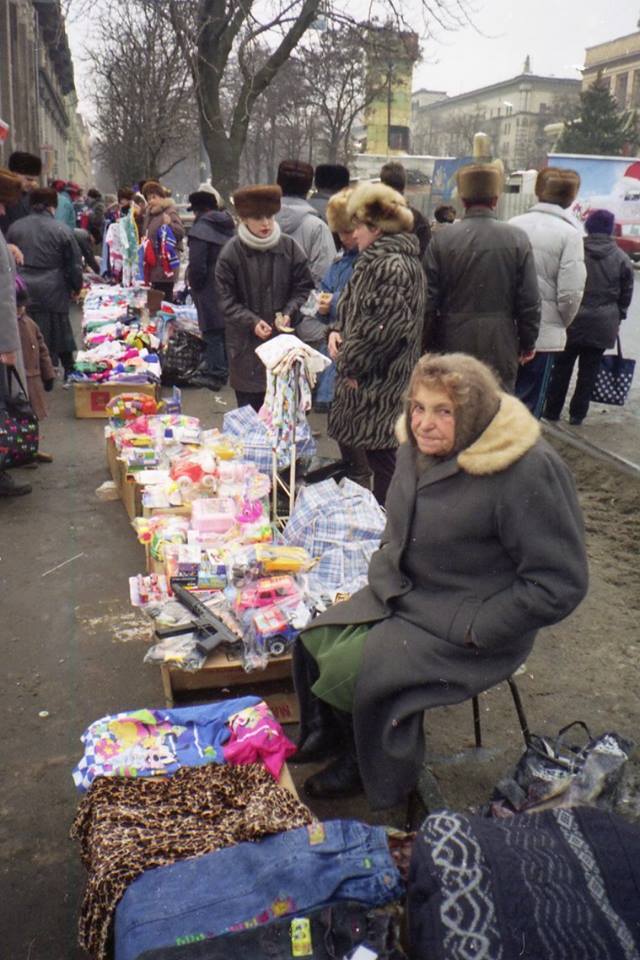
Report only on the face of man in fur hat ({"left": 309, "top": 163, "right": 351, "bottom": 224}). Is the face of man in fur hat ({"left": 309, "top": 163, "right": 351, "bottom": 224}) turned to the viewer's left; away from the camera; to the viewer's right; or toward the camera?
away from the camera

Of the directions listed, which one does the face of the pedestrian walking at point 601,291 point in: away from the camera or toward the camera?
away from the camera

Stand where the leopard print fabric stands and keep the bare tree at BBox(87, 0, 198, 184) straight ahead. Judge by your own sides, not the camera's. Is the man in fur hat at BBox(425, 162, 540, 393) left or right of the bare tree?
right

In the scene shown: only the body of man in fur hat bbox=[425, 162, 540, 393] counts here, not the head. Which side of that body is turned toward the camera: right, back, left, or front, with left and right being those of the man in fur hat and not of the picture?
back

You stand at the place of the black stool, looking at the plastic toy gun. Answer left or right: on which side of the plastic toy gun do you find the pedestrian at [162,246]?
right

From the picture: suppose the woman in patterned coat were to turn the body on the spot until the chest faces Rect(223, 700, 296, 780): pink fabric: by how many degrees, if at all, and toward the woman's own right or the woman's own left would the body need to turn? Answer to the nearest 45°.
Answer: approximately 90° to the woman's own left

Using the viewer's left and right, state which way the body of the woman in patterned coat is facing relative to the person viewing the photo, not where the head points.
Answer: facing to the left of the viewer

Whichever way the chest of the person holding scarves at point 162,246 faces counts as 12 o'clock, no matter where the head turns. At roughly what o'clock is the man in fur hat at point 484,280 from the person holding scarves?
The man in fur hat is roughly at 10 o'clock from the person holding scarves.

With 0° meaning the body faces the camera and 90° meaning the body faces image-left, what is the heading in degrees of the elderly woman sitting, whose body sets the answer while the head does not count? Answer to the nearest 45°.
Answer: approximately 45°

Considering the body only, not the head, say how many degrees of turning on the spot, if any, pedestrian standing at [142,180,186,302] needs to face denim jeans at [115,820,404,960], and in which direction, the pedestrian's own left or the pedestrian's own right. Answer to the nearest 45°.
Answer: approximately 45° to the pedestrian's own left

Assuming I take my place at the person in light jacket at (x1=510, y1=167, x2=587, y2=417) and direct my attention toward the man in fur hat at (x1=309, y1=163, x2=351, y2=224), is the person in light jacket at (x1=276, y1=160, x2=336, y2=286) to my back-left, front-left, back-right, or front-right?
front-left

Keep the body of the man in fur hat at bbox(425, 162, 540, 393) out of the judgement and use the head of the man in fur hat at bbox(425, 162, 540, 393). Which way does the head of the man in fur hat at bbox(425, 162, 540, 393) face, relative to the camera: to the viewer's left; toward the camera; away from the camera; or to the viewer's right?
away from the camera
